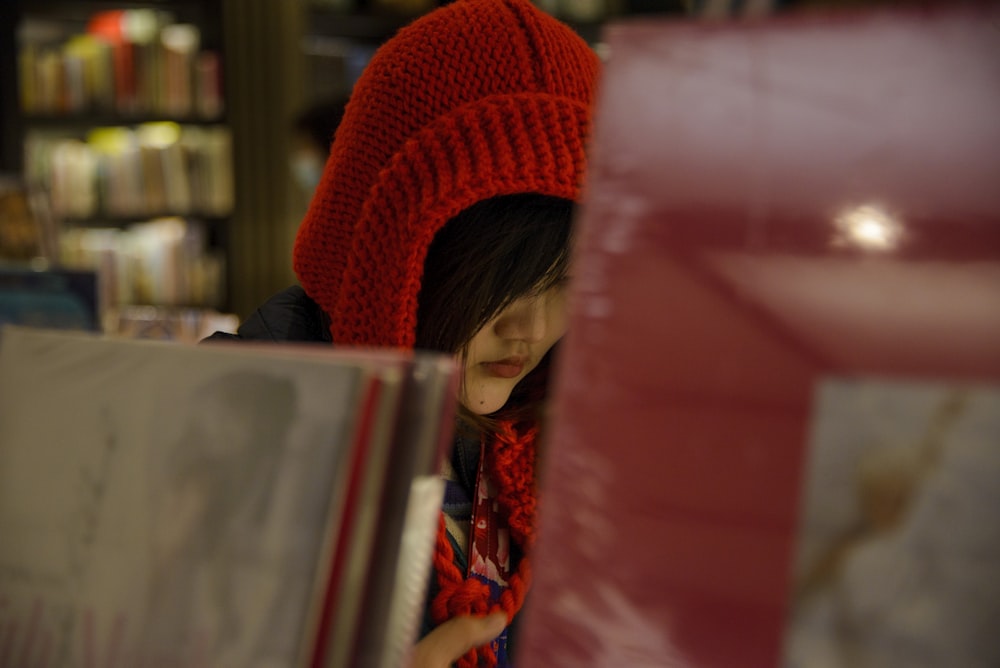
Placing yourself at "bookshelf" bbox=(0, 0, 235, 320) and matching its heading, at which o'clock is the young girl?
The young girl is roughly at 12 o'clock from the bookshelf.

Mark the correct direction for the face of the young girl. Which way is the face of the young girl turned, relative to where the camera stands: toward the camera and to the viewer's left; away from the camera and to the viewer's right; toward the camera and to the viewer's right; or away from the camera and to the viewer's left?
toward the camera and to the viewer's right

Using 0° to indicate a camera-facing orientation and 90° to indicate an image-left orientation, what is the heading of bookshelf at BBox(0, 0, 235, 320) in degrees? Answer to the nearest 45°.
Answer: approximately 0°
